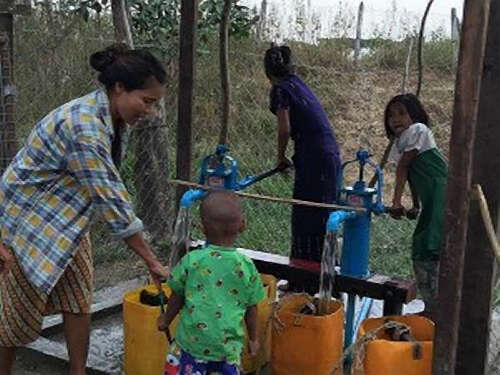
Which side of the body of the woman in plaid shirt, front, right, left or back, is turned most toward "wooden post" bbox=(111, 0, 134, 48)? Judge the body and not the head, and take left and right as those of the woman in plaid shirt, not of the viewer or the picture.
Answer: left

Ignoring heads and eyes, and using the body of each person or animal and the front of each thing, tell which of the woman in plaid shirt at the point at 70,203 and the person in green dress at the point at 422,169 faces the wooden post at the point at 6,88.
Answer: the person in green dress

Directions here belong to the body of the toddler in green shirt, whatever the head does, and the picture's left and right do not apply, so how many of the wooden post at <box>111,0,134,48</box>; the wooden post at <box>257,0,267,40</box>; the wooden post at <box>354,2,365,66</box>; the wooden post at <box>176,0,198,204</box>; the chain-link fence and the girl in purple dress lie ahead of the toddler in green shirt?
6

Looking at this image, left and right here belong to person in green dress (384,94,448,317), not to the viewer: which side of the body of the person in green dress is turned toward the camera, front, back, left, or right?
left

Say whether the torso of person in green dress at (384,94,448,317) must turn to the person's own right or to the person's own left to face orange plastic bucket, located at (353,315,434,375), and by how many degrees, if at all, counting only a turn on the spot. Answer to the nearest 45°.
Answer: approximately 90° to the person's own left

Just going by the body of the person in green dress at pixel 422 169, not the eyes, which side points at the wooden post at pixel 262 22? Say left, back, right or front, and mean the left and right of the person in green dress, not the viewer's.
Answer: right

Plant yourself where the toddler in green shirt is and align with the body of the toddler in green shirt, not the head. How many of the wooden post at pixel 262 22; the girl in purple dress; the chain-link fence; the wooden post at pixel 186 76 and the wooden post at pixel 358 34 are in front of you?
5

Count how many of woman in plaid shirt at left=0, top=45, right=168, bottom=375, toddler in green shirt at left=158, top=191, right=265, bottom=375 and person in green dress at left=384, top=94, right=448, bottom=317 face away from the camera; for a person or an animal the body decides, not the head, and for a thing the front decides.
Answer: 1

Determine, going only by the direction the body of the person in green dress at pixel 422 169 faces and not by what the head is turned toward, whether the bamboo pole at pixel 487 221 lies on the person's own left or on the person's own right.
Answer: on the person's own left

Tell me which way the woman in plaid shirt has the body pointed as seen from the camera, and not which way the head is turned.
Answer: to the viewer's right

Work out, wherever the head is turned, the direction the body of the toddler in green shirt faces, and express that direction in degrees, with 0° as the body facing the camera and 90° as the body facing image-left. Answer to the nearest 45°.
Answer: approximately 180°

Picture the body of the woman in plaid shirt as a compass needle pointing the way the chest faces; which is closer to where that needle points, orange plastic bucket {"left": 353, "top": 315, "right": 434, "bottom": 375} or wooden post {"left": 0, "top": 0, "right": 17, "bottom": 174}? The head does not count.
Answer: the orange plastic bucket

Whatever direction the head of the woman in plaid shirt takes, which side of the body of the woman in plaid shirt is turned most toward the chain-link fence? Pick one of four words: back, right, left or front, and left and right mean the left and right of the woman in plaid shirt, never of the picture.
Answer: left

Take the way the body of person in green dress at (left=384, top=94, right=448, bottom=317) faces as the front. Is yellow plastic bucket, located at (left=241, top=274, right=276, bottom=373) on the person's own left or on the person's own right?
on the person's own left

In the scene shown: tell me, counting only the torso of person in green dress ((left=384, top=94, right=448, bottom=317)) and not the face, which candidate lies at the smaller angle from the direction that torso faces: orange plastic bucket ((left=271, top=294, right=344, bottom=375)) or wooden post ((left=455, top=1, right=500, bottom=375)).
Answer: the orange plastic bucket

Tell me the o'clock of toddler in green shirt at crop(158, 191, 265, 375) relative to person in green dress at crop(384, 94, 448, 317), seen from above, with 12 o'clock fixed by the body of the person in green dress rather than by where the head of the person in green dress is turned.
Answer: The toddler in green shirt is roughly at 10 o'clock from the person in green dress.

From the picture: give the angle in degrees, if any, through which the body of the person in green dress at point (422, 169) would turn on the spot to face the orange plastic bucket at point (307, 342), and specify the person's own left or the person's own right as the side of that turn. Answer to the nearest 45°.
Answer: approximately 45° to the person's own left
